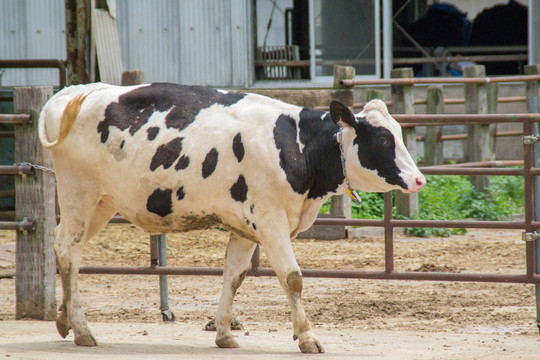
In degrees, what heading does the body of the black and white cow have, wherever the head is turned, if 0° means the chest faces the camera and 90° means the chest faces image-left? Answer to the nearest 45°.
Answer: approximately 270°
